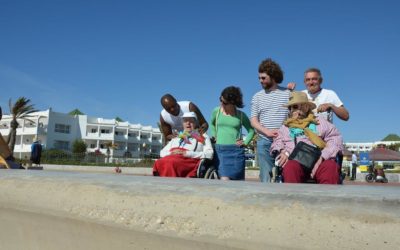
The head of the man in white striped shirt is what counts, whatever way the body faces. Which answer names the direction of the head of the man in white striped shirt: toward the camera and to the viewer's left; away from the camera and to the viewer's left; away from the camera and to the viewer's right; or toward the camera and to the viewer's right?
toward the camera and to the viewer's left

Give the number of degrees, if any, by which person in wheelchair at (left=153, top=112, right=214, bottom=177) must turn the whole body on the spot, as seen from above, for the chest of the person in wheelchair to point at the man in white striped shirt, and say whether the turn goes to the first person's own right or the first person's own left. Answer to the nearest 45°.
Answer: approximately 135° to the first person's own left

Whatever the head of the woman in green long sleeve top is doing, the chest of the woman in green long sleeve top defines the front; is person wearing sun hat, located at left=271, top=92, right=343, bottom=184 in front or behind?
in front

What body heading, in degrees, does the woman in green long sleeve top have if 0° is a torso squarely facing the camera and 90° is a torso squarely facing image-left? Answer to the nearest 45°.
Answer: approximately 0°

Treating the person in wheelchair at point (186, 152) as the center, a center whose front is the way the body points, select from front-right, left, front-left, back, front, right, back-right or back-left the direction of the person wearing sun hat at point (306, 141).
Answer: left

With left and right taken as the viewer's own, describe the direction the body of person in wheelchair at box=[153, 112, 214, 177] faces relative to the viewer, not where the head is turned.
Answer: facing the viewer and to the left of the viewer

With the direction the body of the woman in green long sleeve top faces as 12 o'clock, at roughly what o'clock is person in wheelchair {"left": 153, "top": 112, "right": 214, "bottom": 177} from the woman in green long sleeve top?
The person in wheelchair is roughly at 2 o'clock from the woman in green long sleeve top.

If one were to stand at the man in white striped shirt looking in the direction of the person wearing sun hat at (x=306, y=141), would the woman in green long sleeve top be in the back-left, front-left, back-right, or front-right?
back-right

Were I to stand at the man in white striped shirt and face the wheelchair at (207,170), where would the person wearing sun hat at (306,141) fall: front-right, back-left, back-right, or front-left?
back-left

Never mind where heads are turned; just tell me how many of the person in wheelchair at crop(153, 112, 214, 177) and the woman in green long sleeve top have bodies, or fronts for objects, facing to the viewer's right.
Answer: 0
